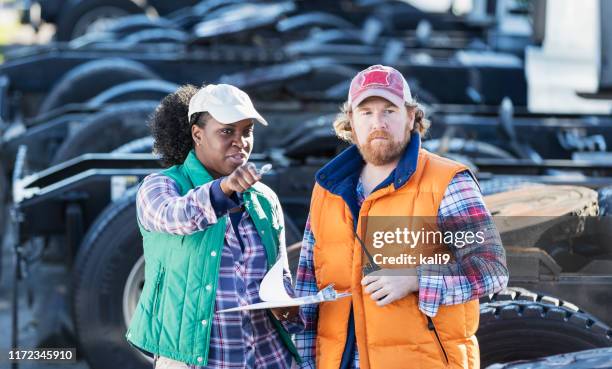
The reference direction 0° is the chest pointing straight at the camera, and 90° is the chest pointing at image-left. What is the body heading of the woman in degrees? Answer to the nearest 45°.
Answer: approximately 315°
